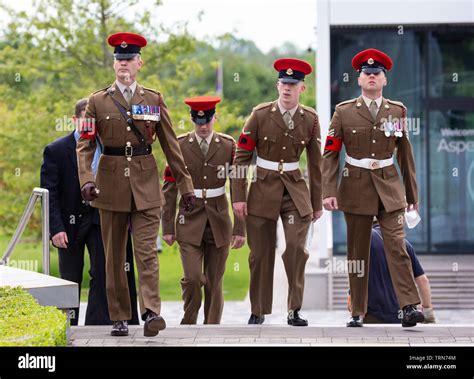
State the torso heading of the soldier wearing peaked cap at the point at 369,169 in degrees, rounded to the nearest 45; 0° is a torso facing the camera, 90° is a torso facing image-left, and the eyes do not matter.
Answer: approximately 0°

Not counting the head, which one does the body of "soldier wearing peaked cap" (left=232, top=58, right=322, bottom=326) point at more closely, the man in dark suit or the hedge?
the hedge

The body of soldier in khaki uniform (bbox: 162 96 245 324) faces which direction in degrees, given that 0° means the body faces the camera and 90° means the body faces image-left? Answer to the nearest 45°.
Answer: approximately 0°

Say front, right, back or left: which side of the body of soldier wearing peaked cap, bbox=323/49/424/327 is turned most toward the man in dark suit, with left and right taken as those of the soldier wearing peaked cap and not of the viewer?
right

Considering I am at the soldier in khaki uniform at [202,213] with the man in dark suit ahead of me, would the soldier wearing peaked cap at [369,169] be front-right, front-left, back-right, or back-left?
back-left
